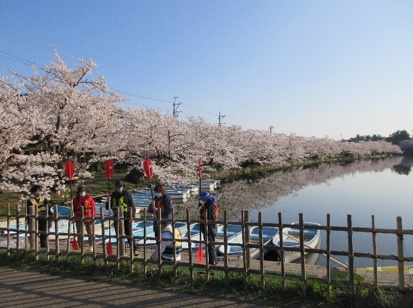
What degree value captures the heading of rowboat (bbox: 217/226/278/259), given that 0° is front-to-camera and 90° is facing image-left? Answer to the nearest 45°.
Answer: approximately 45°
